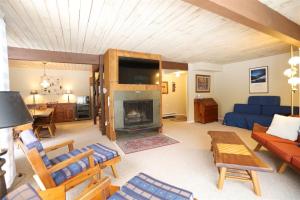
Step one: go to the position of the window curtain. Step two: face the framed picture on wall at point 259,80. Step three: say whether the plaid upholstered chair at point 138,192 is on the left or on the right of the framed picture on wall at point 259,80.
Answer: right

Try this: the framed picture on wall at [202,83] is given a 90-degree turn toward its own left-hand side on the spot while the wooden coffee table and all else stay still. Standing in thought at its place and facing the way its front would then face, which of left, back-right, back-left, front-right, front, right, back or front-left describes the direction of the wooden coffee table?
right

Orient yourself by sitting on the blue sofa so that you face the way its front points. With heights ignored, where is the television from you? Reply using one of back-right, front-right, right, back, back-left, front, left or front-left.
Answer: front

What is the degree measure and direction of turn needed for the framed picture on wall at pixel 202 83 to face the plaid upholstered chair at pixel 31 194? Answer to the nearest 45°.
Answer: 0° — it already faces it

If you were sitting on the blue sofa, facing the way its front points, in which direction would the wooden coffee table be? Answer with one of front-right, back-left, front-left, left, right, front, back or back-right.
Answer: front-left

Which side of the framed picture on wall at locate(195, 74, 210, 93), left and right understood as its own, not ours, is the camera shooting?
front

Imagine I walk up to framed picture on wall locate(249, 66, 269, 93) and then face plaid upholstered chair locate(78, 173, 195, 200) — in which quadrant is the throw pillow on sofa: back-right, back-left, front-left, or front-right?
front-left

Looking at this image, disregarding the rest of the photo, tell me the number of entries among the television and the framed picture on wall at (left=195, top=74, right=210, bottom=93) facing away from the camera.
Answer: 0

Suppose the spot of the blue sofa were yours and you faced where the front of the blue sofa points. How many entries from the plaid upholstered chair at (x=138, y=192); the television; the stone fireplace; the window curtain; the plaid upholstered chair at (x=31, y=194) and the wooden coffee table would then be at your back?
0

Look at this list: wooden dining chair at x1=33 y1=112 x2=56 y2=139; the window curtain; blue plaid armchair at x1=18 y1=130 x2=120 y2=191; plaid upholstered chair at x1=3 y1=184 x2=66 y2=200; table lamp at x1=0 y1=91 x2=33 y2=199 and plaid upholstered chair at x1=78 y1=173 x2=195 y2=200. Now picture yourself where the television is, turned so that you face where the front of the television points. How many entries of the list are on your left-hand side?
0

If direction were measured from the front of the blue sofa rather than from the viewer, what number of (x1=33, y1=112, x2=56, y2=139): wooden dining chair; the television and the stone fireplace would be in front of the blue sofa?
3

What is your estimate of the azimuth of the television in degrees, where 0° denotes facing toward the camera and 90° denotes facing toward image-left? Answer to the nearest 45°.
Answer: approximately 315°

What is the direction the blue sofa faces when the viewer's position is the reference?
facing the viewer and to the left of the viewer

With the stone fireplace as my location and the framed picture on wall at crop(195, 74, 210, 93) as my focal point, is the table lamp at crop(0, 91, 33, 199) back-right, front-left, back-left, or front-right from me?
back-right

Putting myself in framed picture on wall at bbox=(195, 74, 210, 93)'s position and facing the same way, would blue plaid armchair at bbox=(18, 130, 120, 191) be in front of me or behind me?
in front

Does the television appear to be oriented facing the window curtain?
no
